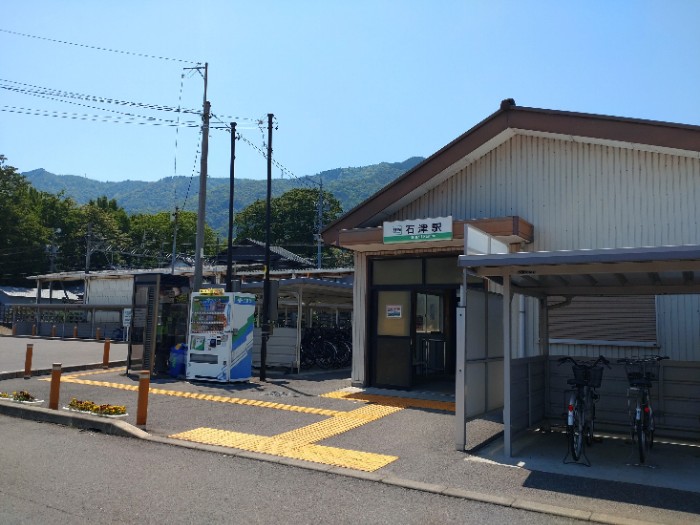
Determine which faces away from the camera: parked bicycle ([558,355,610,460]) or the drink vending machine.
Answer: the parked bicycle

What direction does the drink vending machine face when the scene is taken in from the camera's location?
facing the viewer and to the left of the viewer

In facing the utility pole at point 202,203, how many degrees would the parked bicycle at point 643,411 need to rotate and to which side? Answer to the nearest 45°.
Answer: approximately 45° to its left

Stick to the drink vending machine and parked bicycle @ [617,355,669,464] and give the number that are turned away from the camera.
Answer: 1

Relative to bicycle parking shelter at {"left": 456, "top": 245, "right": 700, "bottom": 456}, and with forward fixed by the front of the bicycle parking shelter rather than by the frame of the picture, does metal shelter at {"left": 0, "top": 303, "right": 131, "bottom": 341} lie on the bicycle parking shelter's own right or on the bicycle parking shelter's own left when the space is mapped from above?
on the bicycle parking shelter's own right

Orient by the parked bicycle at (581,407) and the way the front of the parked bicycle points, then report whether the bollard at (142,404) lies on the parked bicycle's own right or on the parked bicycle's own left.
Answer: on the parked bicycle's own left

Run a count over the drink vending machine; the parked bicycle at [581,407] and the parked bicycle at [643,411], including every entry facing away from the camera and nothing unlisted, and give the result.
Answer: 2

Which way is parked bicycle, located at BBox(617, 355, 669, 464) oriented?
away from the camera

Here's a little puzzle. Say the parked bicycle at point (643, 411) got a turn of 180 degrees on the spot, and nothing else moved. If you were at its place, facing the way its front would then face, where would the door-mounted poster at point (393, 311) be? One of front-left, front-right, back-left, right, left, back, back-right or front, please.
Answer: back-right

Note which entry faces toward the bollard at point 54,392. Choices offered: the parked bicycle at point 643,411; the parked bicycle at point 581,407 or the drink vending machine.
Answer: the drink vending machine

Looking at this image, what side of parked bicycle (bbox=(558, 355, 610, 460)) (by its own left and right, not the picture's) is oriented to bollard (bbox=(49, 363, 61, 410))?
left

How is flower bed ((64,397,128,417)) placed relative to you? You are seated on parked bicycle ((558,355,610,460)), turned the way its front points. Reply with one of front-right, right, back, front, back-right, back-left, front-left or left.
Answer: left

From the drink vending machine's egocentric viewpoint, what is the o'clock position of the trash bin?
The trash bin is roughly at 3 o'clock from the drink vending machine.

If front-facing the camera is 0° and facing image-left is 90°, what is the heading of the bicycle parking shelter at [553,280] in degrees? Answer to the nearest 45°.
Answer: approximately 0°

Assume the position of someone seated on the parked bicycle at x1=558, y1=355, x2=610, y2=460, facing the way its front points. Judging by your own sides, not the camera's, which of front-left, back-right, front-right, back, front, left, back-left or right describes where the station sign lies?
front-left

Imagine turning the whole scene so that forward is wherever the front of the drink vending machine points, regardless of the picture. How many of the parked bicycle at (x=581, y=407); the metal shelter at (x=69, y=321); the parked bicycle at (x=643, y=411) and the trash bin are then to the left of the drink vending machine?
2

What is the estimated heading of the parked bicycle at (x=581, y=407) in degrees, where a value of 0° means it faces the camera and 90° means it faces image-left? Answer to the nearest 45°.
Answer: approximately 180°
